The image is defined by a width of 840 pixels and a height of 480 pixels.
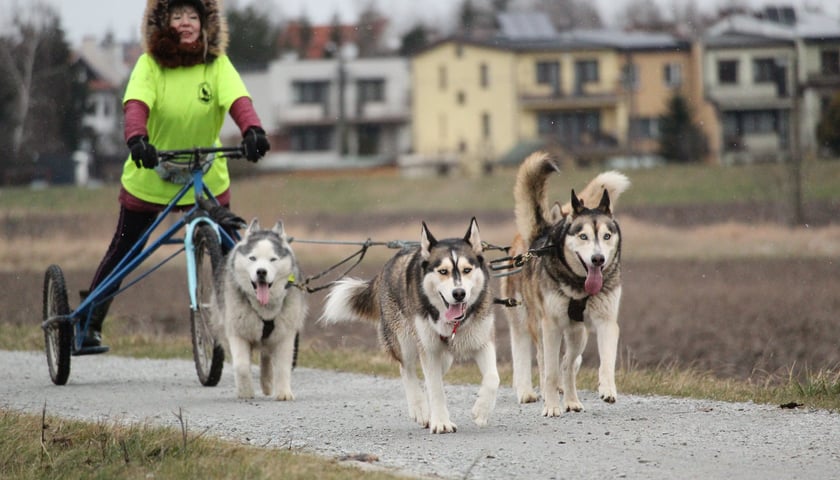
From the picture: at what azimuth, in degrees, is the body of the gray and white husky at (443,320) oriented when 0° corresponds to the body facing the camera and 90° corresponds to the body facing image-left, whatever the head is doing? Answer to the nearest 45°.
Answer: approximately 315°

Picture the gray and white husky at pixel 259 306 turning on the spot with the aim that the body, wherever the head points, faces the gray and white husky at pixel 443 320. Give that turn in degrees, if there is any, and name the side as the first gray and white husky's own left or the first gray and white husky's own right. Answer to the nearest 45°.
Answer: approximately 45° to the first gray and white husky's own left

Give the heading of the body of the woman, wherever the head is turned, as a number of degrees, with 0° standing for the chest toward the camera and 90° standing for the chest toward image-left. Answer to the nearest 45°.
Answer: approximately 0°

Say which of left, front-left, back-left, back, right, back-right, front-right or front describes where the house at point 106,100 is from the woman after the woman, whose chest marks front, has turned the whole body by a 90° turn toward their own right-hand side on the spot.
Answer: right

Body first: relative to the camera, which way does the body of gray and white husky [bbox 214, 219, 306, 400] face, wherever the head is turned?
toward the camera

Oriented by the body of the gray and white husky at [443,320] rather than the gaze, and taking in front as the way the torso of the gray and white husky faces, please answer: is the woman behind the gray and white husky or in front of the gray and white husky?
behind

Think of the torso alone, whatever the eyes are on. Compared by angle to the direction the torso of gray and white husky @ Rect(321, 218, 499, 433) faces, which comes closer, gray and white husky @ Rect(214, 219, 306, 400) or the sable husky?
the sable husky

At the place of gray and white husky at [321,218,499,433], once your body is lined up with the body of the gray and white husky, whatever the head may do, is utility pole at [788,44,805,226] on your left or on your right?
on your left

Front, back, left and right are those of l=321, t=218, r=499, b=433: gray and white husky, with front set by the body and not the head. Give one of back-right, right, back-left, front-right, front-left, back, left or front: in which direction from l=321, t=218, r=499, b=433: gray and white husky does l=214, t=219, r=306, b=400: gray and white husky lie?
back

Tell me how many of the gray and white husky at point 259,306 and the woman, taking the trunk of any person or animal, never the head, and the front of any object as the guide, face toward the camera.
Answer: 2

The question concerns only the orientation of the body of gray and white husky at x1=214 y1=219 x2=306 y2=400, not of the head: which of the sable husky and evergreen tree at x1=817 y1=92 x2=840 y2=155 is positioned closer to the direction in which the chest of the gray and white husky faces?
the sable husky

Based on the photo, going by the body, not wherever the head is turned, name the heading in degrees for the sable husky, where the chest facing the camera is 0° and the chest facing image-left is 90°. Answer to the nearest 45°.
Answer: approximately 315°

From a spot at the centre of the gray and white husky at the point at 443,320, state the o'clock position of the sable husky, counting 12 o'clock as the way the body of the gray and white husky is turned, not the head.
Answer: The sable husky is roughly at 9 o'clock from the gray and white husky.
